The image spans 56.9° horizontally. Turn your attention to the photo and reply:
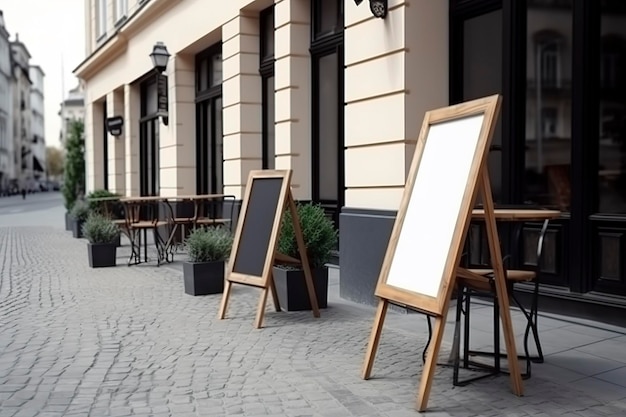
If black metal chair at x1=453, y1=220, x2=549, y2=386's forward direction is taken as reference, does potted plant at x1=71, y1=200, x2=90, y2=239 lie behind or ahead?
ahead

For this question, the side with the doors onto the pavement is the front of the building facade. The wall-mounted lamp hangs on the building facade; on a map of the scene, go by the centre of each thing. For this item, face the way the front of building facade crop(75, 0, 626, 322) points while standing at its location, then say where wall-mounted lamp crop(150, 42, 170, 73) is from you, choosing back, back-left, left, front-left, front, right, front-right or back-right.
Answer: right

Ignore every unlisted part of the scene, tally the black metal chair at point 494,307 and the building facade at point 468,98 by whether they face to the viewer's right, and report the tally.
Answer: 0

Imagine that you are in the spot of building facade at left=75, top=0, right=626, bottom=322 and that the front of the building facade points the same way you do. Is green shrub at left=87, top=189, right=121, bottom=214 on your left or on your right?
on your right

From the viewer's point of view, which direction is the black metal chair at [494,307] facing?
to the viewer's left

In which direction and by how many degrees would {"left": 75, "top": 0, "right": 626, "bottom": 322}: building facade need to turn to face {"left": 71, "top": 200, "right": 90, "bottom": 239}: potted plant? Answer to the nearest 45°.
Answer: approximately 90° to its right

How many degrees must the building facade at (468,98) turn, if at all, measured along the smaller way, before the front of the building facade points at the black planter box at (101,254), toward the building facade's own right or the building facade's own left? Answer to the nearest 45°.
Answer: approximately 90° to the building facade's own right

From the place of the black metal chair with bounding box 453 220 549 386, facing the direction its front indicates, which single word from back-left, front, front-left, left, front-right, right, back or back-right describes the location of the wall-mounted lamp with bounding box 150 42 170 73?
front-right

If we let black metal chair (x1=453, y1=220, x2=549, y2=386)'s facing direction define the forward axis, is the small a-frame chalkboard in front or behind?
in front

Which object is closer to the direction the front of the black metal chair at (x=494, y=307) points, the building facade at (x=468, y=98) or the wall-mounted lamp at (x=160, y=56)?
the wall-mounted lamp

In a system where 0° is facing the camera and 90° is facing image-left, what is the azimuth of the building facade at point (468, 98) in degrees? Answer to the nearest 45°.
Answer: approximately 45°
